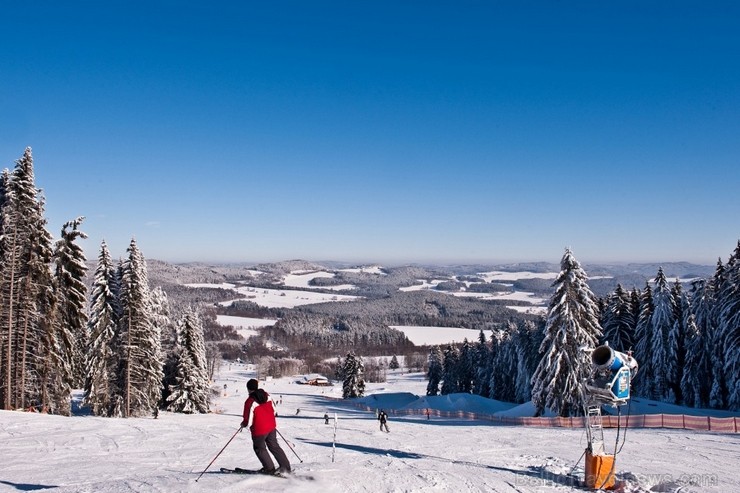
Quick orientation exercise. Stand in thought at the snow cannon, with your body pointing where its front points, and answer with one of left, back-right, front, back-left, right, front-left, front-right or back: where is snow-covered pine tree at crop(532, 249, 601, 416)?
back-right

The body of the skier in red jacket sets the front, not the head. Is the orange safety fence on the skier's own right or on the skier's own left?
on the skier's own right

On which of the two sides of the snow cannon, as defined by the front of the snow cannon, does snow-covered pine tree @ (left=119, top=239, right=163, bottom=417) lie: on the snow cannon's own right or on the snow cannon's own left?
on the snow cannon's own right

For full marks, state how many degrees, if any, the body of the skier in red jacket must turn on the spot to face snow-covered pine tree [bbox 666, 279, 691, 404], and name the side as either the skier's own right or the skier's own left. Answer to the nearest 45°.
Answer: approximately 90° to the skier's own right

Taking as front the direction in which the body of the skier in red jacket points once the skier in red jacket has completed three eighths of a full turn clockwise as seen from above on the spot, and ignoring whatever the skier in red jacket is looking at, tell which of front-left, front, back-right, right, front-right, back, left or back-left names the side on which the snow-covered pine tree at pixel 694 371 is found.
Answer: front-left

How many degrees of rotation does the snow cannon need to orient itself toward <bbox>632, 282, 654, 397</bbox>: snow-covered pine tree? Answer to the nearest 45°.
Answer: approximately 135° to its right

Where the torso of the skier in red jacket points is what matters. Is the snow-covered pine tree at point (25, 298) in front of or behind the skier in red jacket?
in front

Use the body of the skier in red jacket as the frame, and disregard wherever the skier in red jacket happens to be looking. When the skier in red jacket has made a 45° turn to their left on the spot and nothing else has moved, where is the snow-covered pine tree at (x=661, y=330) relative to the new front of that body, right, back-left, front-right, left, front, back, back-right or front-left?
back-right

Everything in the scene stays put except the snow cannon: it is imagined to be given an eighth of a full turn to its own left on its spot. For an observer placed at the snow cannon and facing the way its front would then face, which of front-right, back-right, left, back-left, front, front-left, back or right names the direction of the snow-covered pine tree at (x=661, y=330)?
back

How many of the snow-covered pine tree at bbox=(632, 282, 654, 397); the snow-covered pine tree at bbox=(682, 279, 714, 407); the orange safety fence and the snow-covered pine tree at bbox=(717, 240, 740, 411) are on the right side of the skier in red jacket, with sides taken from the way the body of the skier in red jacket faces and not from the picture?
4

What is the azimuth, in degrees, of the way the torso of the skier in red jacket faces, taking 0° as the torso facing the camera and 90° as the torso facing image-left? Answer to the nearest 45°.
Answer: approximately 135°
